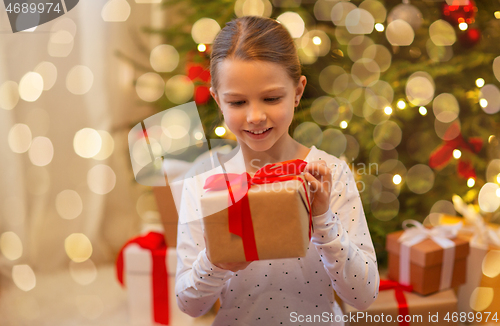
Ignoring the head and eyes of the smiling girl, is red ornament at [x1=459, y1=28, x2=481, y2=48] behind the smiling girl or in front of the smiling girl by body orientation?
behind

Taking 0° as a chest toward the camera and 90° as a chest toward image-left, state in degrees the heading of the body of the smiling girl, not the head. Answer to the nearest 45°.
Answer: approximately 0°

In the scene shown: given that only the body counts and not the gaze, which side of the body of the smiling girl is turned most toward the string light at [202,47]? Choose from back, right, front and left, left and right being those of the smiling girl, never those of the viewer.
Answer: back

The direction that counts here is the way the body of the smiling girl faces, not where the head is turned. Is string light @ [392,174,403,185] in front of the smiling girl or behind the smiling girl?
behind
